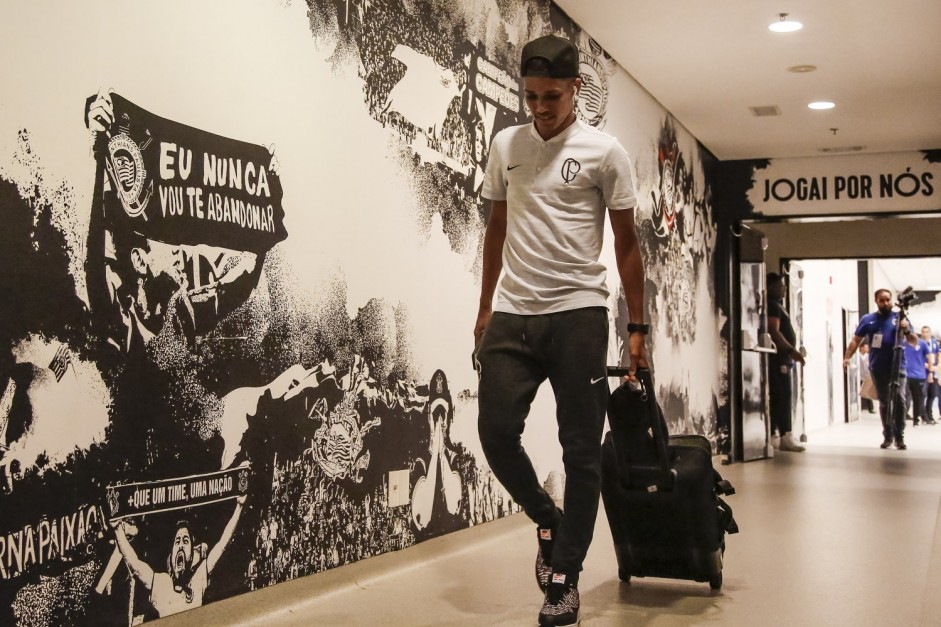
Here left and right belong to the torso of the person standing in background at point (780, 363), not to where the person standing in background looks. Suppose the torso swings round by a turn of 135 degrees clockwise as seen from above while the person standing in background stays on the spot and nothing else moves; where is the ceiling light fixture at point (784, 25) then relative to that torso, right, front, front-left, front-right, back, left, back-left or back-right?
front-left

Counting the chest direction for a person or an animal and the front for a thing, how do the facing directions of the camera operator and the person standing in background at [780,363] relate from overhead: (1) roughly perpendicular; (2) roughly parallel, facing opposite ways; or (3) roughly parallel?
roughly perpendicular

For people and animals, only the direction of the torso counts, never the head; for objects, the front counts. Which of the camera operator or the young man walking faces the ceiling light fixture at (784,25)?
the camera operator

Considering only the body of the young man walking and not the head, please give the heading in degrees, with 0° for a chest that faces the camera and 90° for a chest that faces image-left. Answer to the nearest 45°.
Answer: approximately 0°

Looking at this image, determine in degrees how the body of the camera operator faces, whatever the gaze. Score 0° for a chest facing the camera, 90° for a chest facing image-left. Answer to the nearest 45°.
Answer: approximately 0°

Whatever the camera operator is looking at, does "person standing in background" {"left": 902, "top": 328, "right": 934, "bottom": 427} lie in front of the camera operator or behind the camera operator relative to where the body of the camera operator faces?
behind

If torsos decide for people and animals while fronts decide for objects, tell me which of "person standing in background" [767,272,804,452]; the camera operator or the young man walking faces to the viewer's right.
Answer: the person standing in background

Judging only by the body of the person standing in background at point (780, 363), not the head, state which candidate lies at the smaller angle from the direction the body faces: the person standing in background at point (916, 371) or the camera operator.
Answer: the camera operator

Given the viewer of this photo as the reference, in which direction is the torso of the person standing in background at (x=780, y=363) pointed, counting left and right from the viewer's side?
facing to the right of the viewer

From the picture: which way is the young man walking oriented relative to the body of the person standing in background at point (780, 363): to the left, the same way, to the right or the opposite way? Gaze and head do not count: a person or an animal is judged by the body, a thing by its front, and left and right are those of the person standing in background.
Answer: to the right

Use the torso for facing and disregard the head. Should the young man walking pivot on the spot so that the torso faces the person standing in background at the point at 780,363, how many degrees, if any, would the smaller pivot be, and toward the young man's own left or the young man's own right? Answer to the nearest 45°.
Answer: approximately 180°
